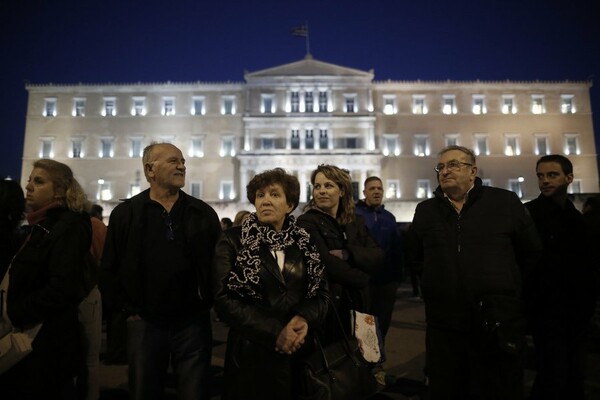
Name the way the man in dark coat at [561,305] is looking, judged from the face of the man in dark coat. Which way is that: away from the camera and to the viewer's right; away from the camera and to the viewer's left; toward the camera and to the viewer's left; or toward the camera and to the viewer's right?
toward the camera and to the viewer's left

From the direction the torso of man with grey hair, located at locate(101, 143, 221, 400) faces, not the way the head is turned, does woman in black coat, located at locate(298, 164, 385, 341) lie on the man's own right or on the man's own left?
on the man's own left

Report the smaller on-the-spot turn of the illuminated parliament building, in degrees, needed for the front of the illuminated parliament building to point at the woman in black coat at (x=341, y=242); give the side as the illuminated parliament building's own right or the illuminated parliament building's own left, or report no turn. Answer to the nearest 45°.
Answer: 0° — it already faces them

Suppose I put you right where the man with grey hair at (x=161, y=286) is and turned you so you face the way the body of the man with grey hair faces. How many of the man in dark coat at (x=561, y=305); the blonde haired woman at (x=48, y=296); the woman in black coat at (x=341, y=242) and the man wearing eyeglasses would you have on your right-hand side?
1

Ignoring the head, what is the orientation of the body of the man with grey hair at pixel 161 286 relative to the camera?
toward the camera

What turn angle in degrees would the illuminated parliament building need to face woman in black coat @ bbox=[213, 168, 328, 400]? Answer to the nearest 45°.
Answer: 0° — it already faces them

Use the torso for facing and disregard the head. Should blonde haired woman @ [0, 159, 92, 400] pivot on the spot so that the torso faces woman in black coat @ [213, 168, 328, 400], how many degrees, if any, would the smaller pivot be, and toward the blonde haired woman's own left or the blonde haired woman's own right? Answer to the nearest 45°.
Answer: approximately 135° to the blonde haired woman's own left

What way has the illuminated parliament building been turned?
toward the camera

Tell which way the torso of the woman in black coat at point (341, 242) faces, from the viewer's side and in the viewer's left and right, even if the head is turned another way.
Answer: facing the viewer and to the left of the viewer

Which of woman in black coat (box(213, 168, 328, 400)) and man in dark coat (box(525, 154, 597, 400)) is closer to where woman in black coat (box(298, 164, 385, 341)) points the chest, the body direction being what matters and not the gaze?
the woman in black coat

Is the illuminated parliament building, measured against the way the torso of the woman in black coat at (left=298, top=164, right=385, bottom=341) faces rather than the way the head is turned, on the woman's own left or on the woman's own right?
on the woman's own right

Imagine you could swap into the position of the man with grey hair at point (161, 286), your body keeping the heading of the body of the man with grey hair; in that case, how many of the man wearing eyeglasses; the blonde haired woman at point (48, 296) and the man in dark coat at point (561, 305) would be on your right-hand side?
1

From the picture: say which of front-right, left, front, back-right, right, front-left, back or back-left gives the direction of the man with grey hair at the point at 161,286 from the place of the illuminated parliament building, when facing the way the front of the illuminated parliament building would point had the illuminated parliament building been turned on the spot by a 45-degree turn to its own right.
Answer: front-left

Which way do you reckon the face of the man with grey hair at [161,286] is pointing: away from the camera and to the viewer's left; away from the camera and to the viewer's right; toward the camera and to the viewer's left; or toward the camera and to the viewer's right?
toward the camera and to the viewer's right
